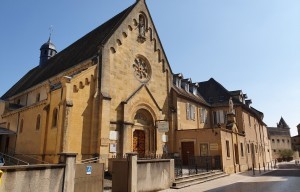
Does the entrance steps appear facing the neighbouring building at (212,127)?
no

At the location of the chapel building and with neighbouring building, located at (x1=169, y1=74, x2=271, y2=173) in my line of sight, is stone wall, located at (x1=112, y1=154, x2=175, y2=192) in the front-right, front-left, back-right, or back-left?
back-right

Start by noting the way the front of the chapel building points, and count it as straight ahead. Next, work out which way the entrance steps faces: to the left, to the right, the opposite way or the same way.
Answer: the same way

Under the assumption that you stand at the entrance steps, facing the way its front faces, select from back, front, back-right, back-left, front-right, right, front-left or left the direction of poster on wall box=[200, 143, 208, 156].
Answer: back-left

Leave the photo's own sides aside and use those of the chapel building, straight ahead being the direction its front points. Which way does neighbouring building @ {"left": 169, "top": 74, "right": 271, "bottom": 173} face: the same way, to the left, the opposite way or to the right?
the same way

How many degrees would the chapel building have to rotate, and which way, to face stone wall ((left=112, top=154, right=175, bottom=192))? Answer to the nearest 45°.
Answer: approximately 45° to its right

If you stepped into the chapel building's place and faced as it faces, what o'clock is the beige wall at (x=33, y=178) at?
The beige wall is roughly at 2 o'clock from the chapel building.

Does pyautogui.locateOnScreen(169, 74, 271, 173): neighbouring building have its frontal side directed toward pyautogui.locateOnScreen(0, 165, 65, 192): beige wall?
no

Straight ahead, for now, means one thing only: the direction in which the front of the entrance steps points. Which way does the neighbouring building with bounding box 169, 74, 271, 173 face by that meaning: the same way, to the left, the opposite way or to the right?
the same way

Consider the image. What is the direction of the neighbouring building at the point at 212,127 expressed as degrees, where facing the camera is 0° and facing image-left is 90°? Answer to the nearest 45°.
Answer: approximately 315°

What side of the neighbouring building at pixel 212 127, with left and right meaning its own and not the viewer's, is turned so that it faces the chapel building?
right

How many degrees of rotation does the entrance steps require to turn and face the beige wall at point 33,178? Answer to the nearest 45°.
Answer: approximately 90° to its right
